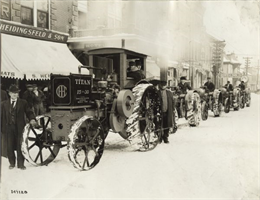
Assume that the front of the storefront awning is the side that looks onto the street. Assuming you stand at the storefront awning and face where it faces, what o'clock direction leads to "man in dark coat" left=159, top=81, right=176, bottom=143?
The man in dark coat is roughly at 10 o'clock from the storefront awning.

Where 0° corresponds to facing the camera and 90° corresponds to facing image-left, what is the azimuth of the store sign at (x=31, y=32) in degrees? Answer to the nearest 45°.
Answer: approximately 315°

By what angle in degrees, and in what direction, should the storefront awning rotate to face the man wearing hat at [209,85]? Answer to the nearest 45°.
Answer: approximately 45° to its left

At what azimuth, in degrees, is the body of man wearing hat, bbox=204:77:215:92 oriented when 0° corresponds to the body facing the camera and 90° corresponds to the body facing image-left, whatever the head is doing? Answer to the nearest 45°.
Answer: approximately 45°

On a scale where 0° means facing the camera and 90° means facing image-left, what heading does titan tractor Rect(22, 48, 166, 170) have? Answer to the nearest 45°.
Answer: approximately 45°
